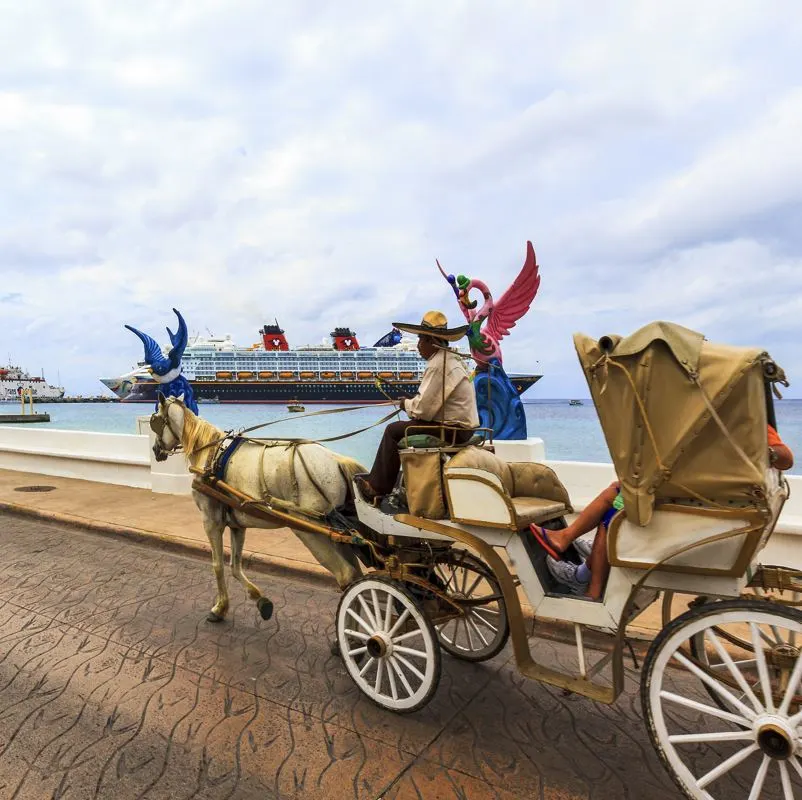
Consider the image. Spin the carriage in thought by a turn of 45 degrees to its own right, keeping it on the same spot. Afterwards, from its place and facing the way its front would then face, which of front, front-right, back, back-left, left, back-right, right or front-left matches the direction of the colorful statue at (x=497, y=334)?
front

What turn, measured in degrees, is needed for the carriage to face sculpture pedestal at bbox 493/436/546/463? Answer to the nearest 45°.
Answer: approximately 45° to its right

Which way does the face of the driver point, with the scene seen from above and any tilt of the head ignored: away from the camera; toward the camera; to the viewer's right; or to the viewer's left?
to the viewer's left

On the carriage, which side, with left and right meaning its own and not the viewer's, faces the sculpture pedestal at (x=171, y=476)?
front

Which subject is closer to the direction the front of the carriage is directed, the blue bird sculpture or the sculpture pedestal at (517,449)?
the blue bird sculpture

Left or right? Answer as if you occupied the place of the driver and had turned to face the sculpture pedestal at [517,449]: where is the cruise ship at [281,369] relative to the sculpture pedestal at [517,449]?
left

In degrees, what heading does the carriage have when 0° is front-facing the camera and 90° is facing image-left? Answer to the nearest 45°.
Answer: approximately 135°

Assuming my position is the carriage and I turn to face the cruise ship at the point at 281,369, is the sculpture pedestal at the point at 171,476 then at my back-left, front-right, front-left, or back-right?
front-left
